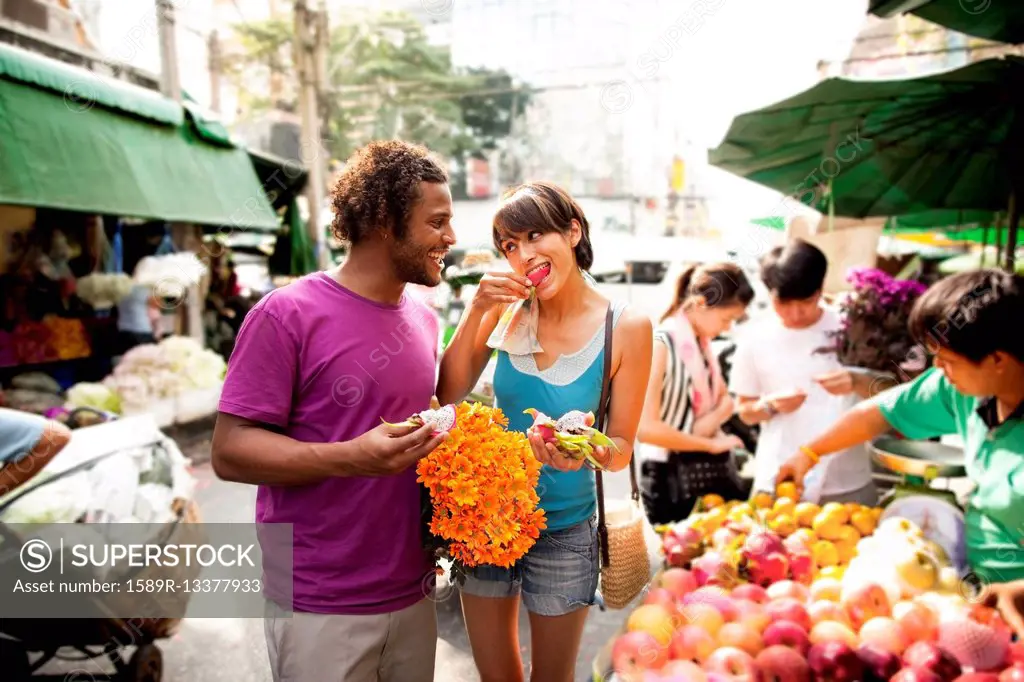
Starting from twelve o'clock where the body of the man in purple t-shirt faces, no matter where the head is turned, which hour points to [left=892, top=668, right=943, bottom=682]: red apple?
The red apple is roughly at 11 o'clock from the man in purple t-shirt.

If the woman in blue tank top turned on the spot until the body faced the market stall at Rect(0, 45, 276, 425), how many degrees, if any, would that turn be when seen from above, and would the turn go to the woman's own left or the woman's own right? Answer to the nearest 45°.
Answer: approximately 90° to the woman's own right

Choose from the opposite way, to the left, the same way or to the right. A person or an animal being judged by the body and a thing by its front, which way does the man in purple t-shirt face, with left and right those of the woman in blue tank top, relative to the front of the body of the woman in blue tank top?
to the left

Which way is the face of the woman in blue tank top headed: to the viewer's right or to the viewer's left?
to the viewer's left

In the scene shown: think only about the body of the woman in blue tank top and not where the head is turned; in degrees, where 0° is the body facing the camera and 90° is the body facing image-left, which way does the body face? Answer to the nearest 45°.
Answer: approximately 45°

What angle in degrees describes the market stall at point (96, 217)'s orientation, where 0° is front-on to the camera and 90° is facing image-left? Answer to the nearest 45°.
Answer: approximately 315°
